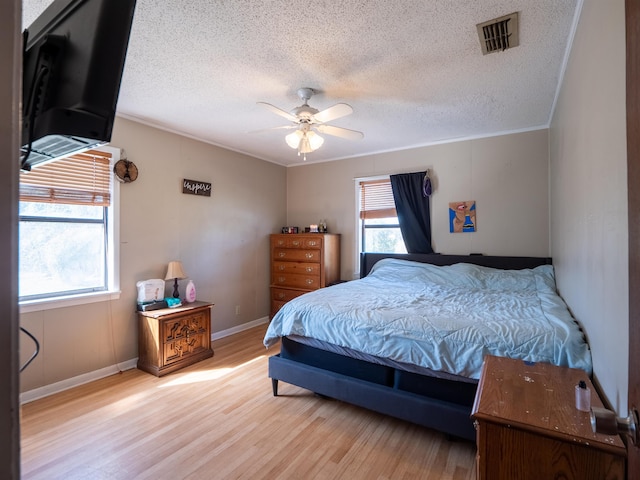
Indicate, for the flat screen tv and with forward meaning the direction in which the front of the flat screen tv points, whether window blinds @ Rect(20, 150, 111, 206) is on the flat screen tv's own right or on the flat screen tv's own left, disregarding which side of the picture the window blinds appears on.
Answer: on the flat screen tv's own left

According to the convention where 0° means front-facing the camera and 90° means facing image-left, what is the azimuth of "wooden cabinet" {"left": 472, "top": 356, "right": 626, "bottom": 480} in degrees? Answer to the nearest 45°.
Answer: approximately 90°

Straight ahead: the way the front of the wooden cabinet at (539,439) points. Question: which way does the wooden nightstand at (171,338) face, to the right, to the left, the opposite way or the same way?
the opposite way

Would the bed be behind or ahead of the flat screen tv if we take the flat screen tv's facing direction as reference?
ahead

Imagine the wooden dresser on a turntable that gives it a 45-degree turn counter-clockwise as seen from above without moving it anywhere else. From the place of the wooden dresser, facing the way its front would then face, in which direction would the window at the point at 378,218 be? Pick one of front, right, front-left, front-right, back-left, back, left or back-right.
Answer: left

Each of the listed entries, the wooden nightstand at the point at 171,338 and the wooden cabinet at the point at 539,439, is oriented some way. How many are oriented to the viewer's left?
1

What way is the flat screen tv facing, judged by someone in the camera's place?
facing away from the viewer and to the right of the viewer

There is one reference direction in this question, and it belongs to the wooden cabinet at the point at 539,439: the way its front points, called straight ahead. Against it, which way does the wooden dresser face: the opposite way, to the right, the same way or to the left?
to the left

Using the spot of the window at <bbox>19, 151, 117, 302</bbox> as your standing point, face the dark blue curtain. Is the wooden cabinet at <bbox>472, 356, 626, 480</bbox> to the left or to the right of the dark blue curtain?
right

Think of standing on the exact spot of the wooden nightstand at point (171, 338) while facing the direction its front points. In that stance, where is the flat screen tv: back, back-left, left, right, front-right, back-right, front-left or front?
front-right

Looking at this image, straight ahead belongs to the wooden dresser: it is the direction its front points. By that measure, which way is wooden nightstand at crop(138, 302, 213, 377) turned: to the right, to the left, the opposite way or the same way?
to the left

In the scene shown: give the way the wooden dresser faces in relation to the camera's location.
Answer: facing the viewer and to the left of the viewer

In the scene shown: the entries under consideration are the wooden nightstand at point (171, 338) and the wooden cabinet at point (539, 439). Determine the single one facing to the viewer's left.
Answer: the wooden cabinet

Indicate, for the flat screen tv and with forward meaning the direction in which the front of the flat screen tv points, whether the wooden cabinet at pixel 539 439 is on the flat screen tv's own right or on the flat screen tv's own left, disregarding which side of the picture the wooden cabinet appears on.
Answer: on the flat screen tv's own right

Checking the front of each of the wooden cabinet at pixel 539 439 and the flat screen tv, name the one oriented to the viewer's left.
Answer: the wooden cabinet

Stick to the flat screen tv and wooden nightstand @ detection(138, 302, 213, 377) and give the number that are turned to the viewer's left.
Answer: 0

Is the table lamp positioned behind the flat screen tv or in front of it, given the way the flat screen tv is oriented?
in front

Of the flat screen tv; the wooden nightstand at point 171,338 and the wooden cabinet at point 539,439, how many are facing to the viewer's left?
1
